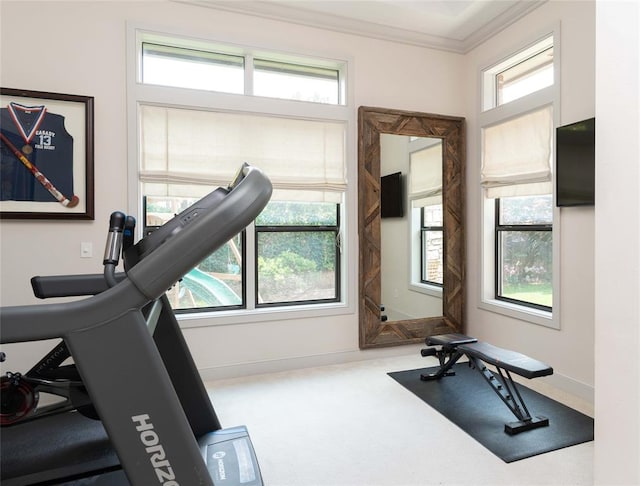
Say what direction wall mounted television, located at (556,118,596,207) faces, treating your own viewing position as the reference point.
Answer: facing the viewer and to the left of the viewer

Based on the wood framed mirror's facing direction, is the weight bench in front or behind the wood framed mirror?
in front

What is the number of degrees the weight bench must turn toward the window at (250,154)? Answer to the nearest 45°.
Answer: approximately 45° to its left

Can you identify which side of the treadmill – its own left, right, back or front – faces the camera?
right

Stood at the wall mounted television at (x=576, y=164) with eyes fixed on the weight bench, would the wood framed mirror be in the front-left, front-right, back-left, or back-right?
front-right

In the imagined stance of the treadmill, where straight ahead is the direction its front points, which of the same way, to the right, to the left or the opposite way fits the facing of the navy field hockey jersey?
to the right

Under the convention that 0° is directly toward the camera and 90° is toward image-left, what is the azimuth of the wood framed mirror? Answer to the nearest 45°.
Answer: approximately 315°
